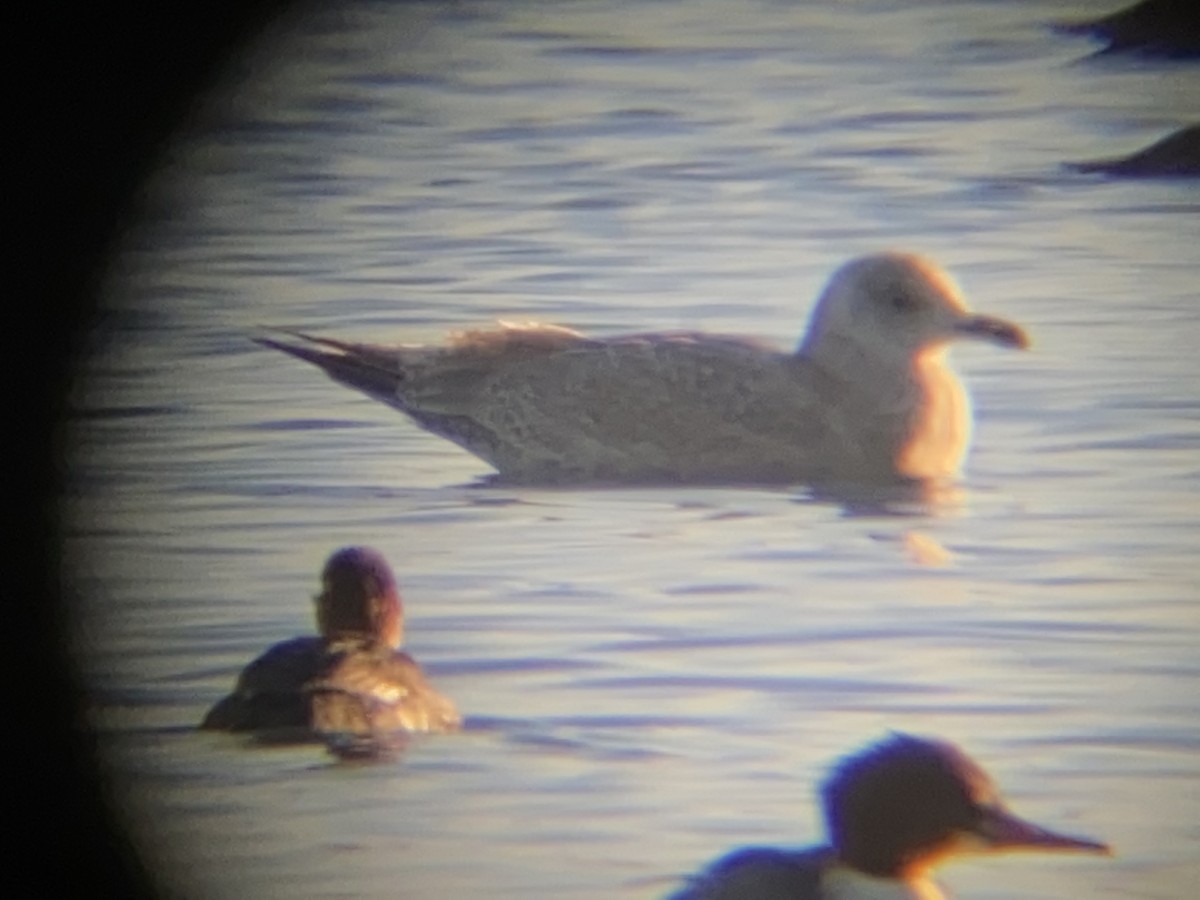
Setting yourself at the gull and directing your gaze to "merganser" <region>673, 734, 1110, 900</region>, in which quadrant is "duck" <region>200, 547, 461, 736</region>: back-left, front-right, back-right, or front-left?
front-right

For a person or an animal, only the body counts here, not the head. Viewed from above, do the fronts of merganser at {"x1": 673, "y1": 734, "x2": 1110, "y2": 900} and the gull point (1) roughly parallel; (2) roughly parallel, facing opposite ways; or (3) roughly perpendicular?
roughly parallel

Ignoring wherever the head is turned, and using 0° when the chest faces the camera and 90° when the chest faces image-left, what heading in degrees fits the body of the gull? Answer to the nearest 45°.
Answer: approximately 270°

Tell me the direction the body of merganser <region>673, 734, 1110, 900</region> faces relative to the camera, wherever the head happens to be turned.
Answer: to the viewer's right

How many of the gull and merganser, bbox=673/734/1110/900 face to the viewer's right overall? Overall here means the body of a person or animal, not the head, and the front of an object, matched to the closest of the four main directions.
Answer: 2

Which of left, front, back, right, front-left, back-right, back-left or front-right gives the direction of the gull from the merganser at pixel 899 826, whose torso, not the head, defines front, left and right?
left

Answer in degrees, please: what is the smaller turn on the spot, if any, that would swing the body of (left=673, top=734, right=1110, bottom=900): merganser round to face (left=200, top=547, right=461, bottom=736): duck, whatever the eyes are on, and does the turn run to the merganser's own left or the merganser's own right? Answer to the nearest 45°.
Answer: approximately 135° to the merganser's own left

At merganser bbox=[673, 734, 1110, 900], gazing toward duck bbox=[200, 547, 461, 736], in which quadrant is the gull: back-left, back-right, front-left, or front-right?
front-right

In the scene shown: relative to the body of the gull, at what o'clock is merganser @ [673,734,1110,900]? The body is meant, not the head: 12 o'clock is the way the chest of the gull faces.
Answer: The merganser is roughly at 3 o'clock from the gull.

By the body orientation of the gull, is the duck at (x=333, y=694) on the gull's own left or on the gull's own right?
on the gull's own right

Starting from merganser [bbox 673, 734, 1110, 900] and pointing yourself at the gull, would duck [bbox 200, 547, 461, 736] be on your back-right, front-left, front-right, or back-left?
front-left
